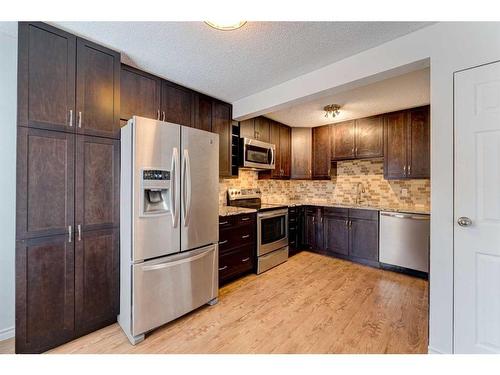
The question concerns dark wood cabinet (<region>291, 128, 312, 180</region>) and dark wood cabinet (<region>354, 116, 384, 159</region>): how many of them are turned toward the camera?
2

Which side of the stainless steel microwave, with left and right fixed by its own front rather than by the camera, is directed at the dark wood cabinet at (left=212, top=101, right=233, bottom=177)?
right

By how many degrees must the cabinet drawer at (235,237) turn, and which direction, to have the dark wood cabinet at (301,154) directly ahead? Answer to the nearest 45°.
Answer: approximately 90° to its left

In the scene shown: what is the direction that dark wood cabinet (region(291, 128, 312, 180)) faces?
toward the camera

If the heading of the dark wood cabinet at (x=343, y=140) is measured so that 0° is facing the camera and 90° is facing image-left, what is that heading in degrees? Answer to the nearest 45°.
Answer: approximately 45°

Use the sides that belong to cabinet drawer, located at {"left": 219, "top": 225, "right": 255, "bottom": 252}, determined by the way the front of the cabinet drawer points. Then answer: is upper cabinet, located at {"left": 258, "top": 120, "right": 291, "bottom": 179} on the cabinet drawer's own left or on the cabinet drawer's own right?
on the cabinet drawer's own left

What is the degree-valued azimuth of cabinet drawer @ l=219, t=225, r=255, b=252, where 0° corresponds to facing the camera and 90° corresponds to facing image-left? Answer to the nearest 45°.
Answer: approximately 315°

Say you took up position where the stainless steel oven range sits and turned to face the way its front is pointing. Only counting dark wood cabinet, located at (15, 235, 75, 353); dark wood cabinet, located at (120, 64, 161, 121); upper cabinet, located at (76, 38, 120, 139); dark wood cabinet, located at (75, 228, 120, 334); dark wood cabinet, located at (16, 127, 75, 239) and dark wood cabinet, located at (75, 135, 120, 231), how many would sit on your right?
6
